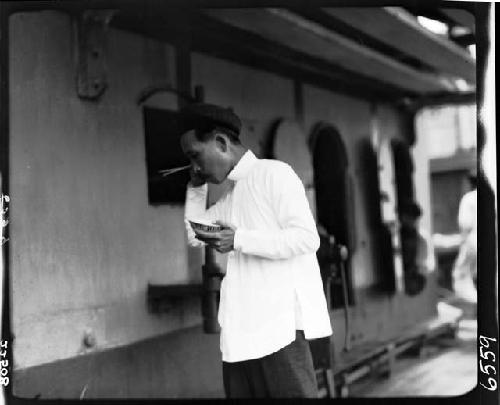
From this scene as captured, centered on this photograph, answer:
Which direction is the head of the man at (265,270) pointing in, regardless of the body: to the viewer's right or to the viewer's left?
to the viewer's left

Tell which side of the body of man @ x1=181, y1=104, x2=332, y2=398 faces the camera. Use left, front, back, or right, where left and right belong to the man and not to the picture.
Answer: left

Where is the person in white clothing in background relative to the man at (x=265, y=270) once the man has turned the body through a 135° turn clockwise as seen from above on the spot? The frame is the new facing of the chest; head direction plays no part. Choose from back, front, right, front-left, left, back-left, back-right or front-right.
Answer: front
